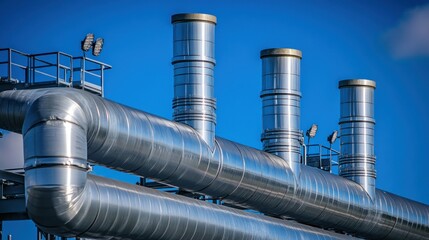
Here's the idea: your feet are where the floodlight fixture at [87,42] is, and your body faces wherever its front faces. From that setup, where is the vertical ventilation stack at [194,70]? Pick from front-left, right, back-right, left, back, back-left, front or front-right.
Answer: front-left

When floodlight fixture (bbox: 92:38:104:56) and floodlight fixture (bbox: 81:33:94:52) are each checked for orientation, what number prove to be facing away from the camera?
0

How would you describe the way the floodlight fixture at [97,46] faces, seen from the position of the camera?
facing the viewer and to the right of the viewer

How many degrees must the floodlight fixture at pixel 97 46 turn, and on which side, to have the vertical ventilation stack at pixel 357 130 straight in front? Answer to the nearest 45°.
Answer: approximately 90° to its left

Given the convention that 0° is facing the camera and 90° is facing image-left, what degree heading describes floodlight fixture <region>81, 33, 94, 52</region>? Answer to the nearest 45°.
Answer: approximately 315°

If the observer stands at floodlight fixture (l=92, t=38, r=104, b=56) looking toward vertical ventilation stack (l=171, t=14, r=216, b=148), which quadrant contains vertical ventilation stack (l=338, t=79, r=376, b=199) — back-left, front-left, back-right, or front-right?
front-left

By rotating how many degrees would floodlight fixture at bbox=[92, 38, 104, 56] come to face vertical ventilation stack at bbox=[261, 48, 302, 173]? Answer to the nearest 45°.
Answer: approximately 90° to its left

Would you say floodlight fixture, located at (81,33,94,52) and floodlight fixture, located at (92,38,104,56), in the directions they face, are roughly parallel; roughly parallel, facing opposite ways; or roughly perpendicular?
roughly parallel

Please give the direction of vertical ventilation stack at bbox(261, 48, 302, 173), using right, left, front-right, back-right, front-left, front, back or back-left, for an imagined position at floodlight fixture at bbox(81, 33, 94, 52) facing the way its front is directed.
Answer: left

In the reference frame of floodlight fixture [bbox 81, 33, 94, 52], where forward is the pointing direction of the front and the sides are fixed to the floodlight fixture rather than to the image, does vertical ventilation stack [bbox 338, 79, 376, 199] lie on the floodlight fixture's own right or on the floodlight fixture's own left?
on the floodlight fixture's own left
